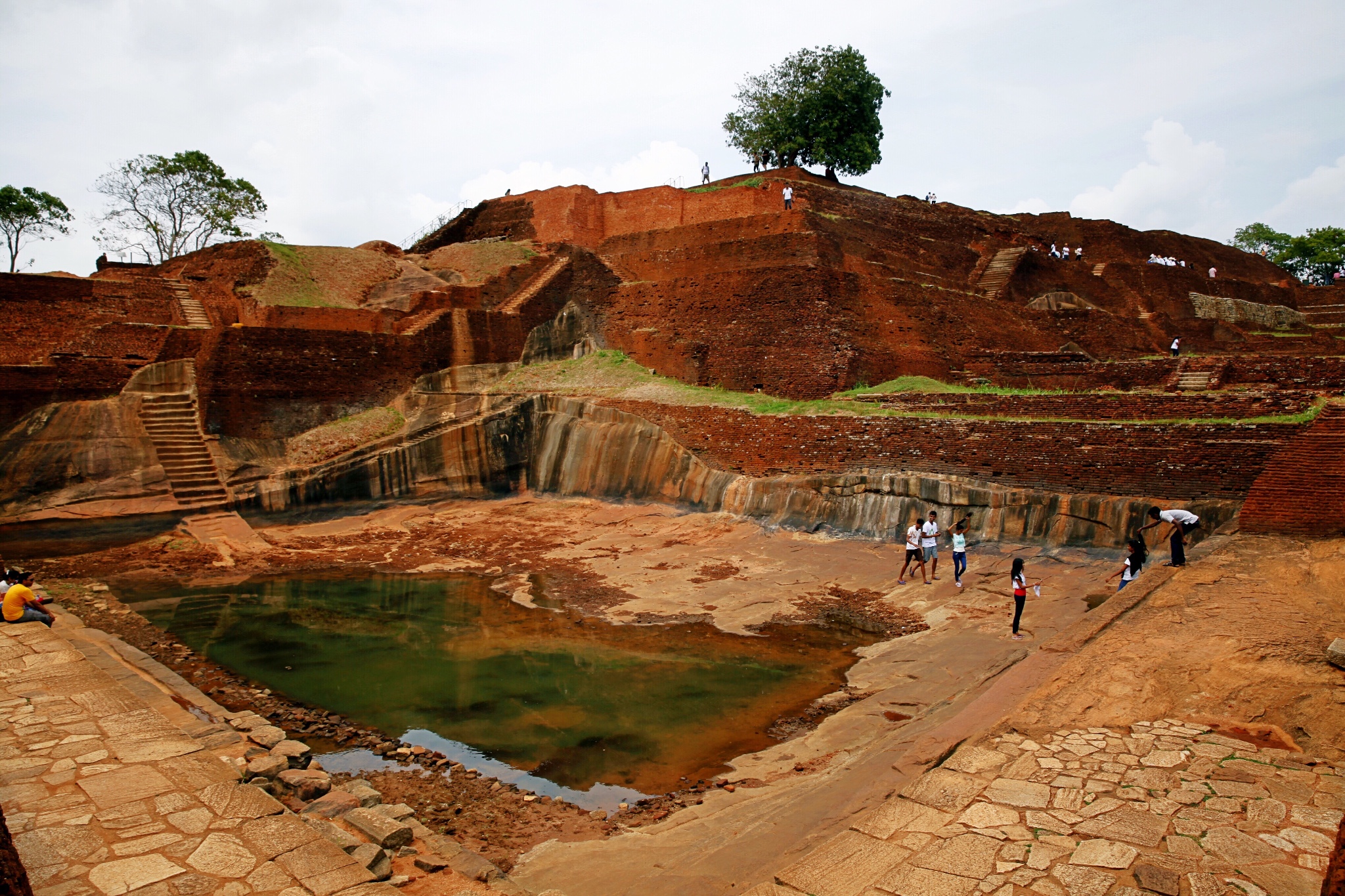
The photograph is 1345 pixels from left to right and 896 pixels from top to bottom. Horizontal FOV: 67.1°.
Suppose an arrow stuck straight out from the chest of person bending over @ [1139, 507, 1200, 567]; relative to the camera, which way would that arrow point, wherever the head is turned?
to the viewer's left

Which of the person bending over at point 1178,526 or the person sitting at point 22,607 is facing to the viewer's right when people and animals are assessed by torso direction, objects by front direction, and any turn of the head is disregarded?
the person sitting at point 22,607

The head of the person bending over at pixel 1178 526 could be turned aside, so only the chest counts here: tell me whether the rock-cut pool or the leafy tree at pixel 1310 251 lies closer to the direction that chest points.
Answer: the rock-cut pool

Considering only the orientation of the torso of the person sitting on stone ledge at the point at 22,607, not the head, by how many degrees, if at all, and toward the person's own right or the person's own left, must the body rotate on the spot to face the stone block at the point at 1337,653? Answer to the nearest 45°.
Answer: approximately 45° to the person's own right

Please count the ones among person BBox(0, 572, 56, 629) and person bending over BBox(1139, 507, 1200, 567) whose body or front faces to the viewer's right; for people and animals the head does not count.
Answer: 1

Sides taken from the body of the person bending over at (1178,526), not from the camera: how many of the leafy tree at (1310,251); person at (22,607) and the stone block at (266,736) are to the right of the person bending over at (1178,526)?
1

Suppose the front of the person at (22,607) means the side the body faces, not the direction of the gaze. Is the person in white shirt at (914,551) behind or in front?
in front

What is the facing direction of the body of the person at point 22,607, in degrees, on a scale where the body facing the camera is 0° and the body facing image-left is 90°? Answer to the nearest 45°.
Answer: approximately 270°
